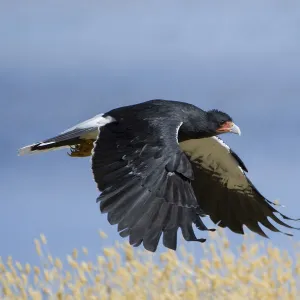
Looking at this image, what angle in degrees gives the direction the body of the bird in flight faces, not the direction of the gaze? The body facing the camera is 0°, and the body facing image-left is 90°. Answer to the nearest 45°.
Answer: approximately 270°
